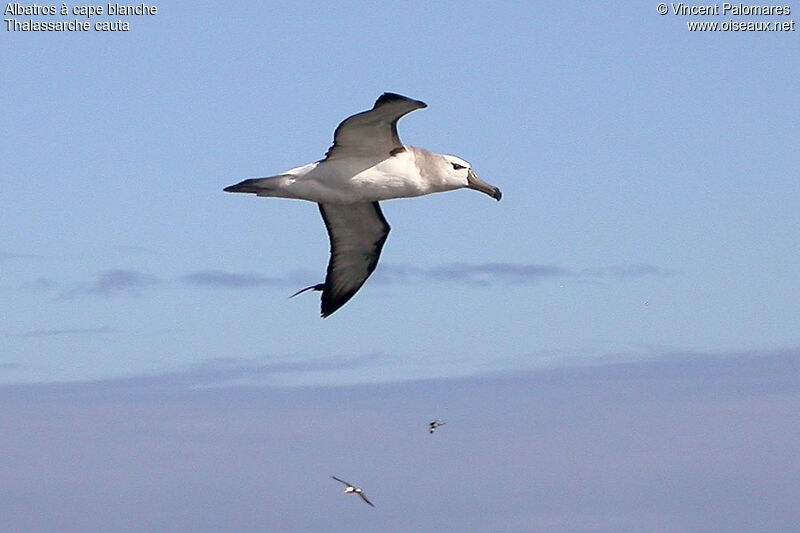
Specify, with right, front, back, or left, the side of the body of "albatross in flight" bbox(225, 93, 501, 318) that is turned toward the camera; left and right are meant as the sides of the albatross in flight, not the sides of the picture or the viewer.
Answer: right
